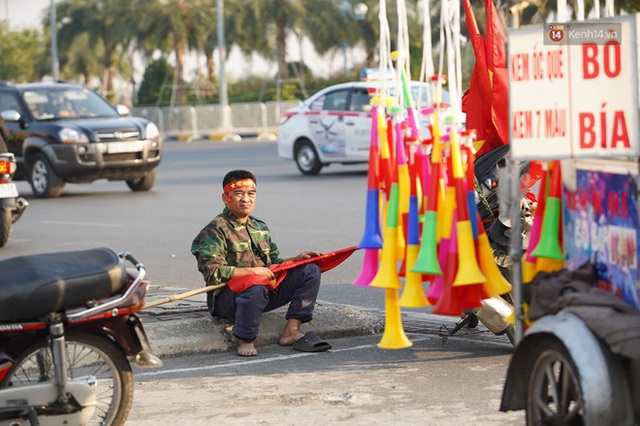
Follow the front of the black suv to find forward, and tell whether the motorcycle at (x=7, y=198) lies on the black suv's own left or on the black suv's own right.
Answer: on the black suv's own right

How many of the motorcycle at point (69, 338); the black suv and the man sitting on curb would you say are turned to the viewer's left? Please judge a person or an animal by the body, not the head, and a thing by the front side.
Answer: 1

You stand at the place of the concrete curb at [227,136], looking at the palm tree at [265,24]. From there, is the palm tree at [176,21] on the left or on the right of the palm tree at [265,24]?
left

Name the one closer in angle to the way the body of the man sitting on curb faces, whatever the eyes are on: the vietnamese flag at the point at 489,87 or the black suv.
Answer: the vietnamese flag

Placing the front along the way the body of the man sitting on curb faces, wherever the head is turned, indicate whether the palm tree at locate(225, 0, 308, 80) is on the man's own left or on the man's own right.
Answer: on the man's own left

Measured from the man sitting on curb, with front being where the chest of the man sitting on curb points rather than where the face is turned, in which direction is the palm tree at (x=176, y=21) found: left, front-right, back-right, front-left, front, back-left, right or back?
back-left

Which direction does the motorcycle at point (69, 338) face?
to the viewer's left

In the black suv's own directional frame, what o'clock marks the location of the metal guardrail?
The metal guardrail is roughly at 8 o'clock from the black suv.

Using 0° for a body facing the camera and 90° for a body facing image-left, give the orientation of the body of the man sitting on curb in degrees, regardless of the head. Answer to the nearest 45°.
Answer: approximately 315°

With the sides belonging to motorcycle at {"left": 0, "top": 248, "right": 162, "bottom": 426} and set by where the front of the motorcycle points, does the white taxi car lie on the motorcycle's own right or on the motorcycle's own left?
on the motorcycle's own right

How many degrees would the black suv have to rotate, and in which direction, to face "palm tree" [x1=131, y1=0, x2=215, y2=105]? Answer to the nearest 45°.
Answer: approximately 135° to its left
